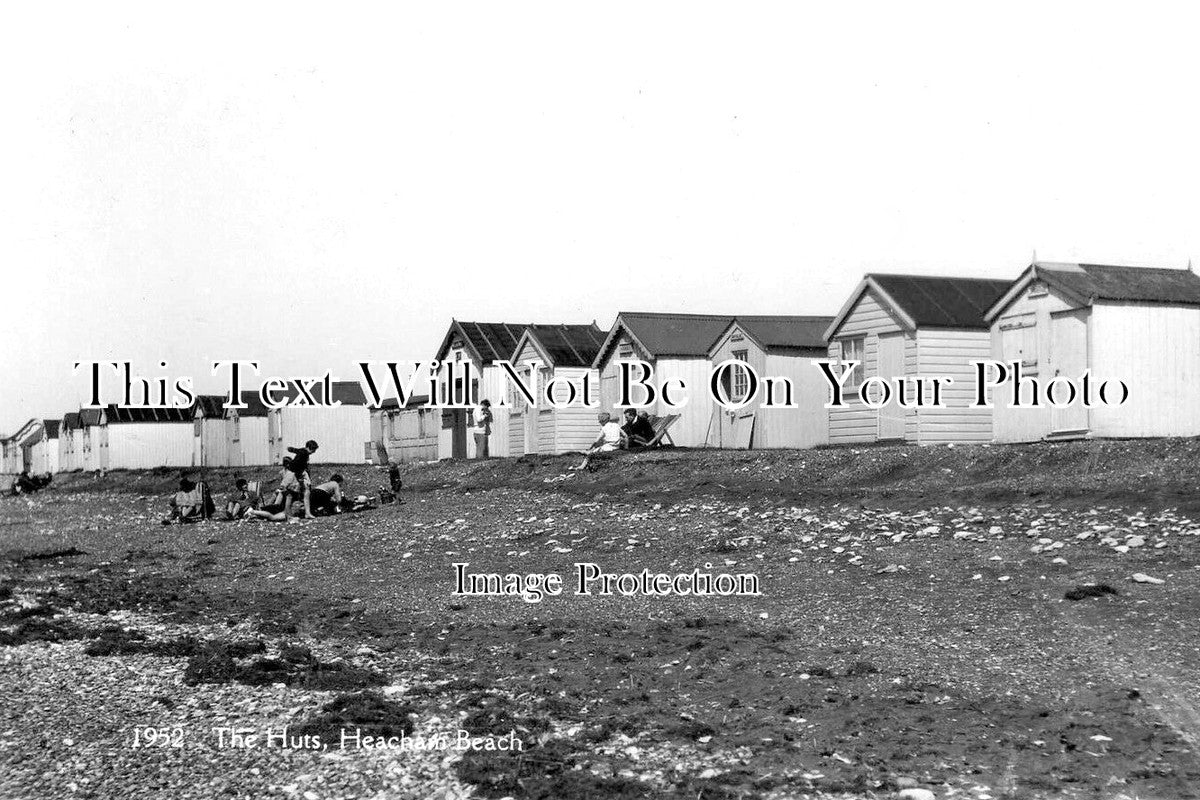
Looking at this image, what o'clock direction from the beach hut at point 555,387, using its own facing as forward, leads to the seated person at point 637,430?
The seated person is roughly at 10 o'clock from the beach hut.

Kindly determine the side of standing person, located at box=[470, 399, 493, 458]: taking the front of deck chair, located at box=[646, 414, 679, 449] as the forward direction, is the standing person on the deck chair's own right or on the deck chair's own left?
on the deck chair's own right

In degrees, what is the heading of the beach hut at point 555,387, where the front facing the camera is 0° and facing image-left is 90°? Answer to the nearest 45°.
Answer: approximately 45°

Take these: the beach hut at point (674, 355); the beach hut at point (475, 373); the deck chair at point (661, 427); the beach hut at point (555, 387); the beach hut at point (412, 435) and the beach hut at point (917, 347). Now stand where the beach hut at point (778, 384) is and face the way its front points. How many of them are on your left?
1

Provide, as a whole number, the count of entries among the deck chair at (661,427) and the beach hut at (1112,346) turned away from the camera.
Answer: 0

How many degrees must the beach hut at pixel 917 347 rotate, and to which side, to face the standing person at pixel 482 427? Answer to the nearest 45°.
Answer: approximately 90° to its right

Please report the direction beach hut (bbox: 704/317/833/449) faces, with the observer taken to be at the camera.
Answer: facing the viewer and to the left of the viewer

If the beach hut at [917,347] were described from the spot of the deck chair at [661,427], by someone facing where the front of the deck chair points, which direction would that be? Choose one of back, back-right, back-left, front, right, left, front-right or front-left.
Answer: back-left

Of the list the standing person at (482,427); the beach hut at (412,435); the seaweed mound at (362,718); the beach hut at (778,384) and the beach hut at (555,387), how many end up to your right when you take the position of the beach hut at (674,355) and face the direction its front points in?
3

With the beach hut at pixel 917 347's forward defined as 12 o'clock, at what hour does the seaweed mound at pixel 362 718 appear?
The seaweed mound is roughly at 11 o'clock from the beach hut.

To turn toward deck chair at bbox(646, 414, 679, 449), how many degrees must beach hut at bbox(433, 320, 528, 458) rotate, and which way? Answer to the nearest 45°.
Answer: approximately 90° to its left

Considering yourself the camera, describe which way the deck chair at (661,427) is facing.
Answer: facing to the left of the viewer

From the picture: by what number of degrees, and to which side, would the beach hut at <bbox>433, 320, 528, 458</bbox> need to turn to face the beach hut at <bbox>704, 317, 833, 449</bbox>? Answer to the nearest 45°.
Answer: approximately 90° to its left

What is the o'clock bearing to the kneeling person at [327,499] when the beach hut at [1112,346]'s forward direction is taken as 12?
The kneeling person is roughly at 1 o'clock from the beach hut.
